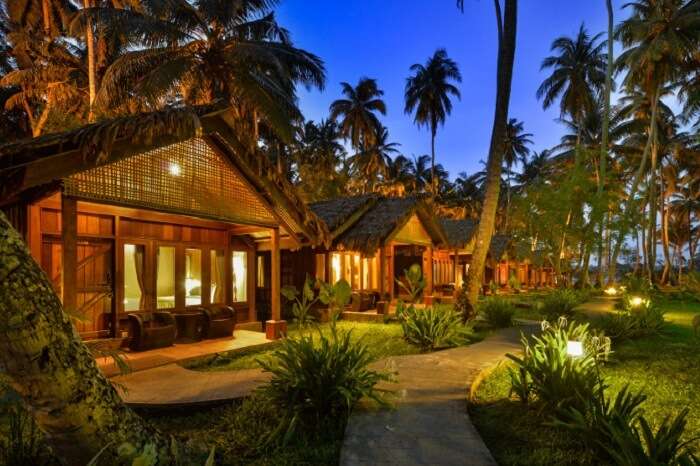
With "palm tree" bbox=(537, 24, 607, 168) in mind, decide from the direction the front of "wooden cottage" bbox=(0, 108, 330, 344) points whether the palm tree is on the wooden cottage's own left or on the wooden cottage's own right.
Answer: on the wooden cottage's own left

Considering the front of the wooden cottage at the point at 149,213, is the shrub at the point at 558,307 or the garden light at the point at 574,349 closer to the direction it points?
the garden light

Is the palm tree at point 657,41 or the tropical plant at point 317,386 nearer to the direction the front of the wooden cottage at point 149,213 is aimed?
the tropical plant

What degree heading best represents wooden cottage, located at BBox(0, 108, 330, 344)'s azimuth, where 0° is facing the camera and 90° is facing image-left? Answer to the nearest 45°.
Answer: approximately 315°

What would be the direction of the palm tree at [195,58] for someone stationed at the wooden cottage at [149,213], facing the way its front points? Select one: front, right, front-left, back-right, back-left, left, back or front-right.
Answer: back-left

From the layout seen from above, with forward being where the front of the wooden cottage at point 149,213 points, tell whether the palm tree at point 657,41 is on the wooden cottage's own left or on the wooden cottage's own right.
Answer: on the wooden cottage's own left

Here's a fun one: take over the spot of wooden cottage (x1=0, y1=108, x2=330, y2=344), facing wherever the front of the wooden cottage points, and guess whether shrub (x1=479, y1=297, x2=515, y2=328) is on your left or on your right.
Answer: on your left

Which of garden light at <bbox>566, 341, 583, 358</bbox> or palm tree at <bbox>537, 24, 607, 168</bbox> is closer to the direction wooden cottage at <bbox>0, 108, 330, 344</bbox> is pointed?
the garden light
